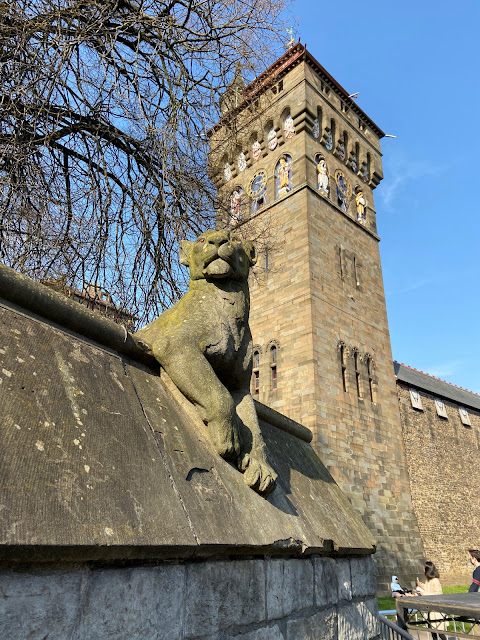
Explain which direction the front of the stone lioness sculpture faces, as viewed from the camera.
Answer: facing the viewer and to the right of the viewer

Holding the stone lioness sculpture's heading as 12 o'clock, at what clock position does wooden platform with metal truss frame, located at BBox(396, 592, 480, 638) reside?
The wooden platform with metal truss frame is roughly at 9 o'clock from the stone lioness sculpture.

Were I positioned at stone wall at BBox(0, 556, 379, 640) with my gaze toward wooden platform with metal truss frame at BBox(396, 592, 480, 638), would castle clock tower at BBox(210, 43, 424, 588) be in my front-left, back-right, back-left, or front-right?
front-left

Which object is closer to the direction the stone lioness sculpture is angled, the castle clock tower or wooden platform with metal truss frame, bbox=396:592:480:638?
the wooden platform with metal truss frame

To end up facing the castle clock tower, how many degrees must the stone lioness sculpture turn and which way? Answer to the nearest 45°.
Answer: approximately 135° to its left
